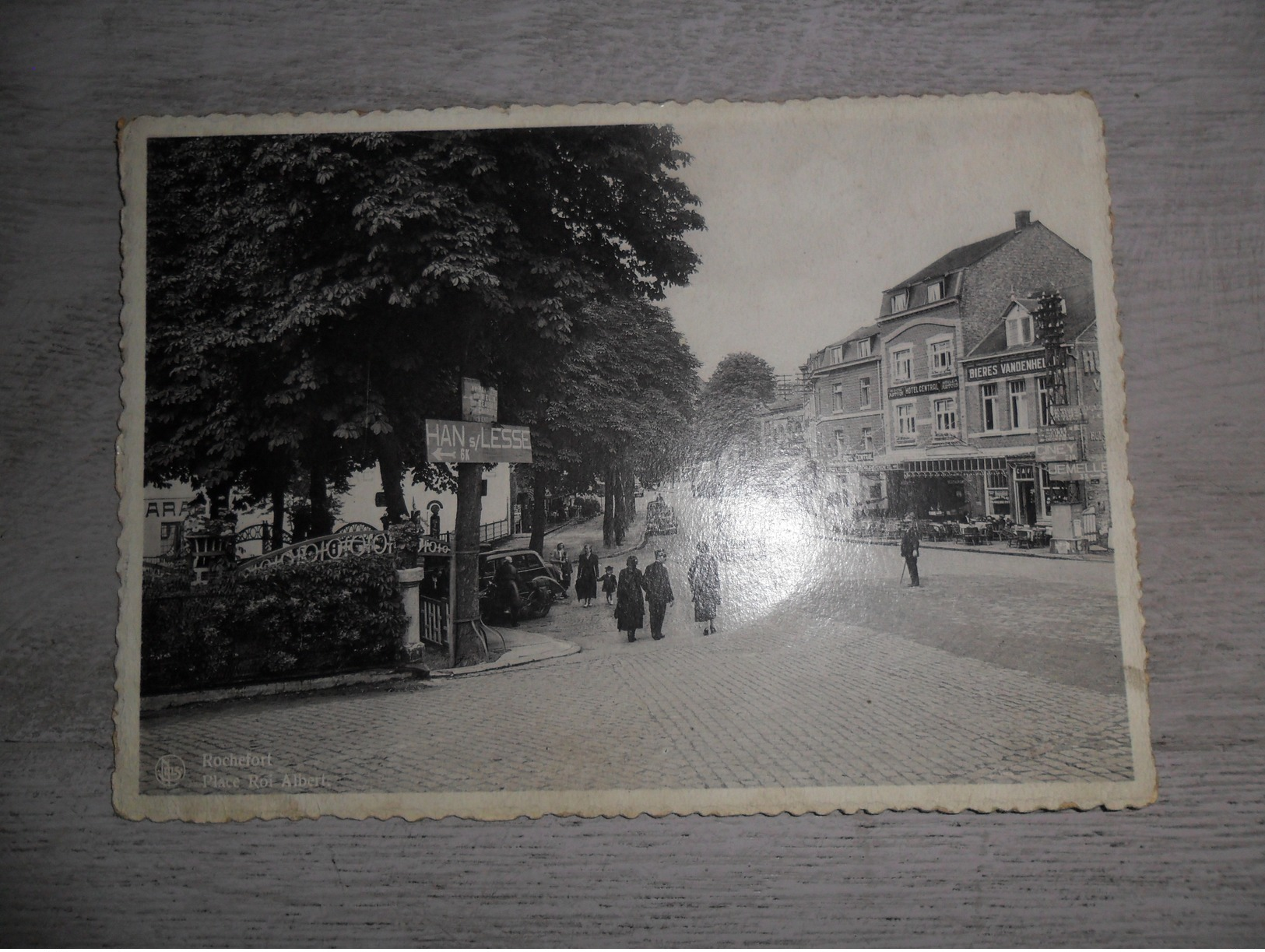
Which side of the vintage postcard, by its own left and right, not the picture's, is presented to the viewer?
front
